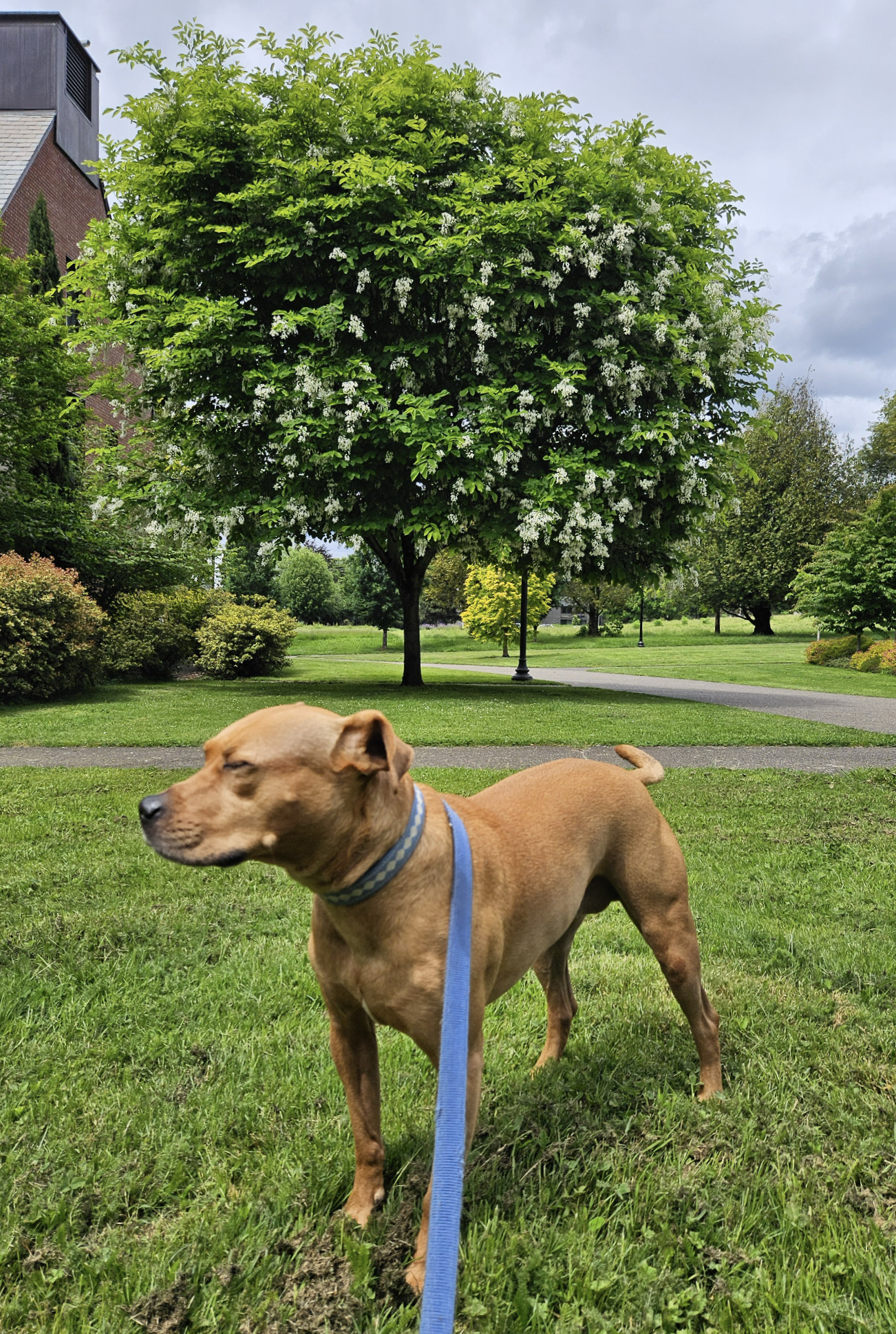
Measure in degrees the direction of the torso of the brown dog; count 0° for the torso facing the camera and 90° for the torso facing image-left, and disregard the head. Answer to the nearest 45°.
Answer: approximately 45°

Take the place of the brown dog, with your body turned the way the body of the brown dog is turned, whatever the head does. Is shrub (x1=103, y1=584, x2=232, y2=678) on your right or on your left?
on your right

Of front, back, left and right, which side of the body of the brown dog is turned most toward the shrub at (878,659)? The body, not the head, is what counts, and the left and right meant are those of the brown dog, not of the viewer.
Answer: back

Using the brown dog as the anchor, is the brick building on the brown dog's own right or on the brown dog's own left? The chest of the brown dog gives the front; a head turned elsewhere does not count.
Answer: on the brown dog's own right

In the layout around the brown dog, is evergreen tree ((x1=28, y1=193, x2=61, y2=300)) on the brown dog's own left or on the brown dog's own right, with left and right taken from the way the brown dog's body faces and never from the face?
on the brown dog's own right

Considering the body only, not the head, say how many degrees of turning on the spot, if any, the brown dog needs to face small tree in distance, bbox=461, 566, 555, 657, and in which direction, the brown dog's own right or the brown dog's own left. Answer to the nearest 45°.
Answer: approximately 135° to the brown dog's own right

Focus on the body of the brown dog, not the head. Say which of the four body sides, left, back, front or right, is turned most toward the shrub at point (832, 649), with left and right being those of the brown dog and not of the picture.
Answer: back

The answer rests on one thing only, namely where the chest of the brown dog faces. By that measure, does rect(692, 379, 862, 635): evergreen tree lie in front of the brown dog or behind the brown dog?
behind
